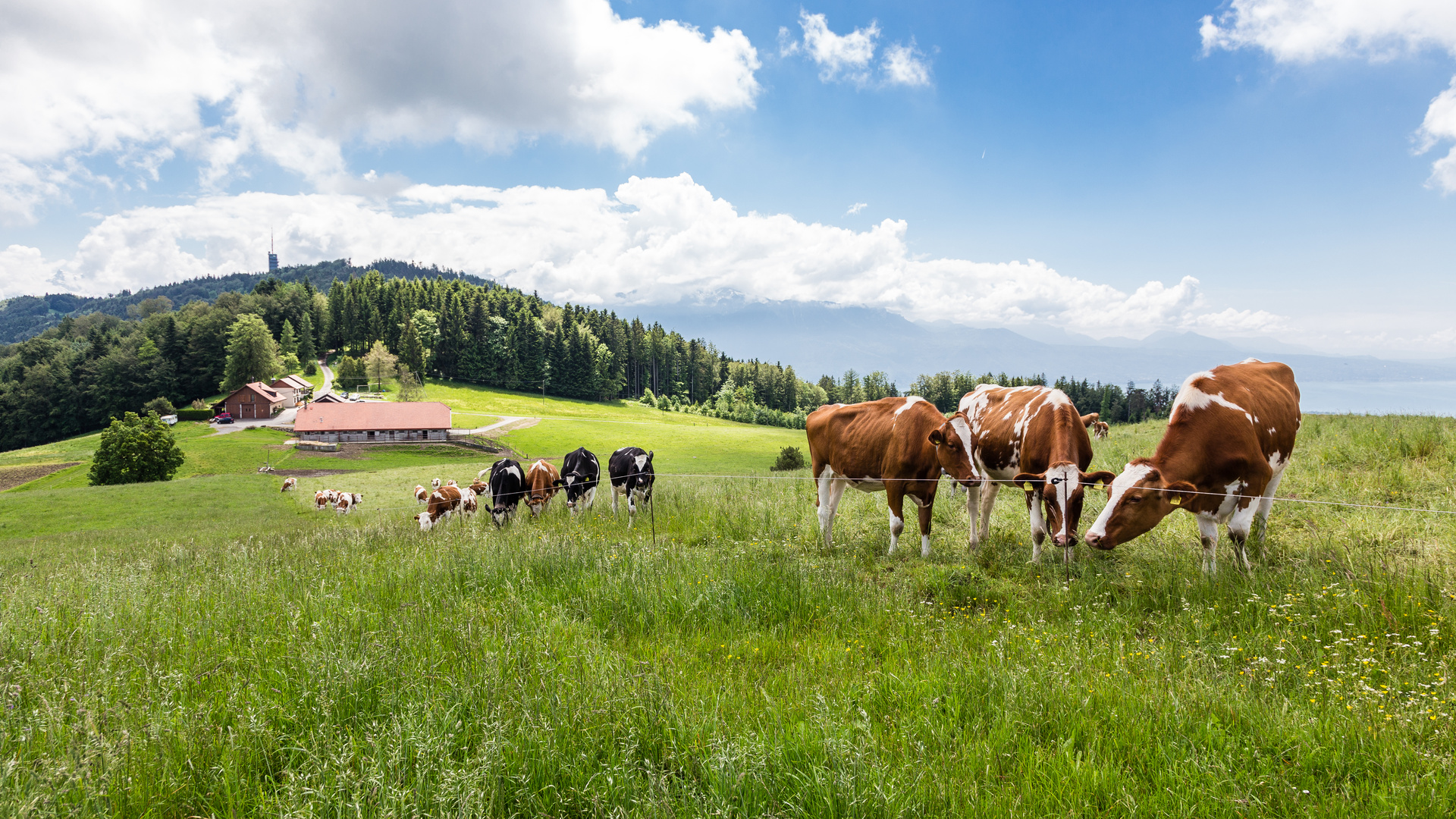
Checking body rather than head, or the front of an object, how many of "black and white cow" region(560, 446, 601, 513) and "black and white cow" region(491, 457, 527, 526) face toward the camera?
2

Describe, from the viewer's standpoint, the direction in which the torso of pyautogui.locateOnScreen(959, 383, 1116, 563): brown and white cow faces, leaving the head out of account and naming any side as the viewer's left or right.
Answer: facing the viewer and to the right of the viewer

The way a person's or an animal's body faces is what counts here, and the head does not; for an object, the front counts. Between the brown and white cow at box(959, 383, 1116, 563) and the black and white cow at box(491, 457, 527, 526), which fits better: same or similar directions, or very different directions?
same or similar directions

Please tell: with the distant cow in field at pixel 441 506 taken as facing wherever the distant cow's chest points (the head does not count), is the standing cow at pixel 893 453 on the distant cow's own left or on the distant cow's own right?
on the distant cow's own left

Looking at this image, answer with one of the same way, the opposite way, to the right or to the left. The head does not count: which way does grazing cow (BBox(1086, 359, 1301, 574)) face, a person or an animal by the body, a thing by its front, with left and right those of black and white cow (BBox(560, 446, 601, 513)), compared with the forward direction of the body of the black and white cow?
to the right

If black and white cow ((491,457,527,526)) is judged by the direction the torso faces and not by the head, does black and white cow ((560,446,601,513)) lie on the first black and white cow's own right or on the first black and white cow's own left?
on the first black and white cow's own left

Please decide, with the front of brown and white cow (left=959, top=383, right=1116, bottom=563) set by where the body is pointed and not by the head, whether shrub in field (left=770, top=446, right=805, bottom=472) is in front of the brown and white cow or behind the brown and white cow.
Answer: behind

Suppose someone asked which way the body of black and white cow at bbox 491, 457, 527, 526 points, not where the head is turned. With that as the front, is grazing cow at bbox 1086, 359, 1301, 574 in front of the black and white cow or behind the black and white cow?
in front

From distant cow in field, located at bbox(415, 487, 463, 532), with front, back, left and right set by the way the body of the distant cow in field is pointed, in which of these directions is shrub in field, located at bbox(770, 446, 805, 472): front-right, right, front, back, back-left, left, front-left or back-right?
back

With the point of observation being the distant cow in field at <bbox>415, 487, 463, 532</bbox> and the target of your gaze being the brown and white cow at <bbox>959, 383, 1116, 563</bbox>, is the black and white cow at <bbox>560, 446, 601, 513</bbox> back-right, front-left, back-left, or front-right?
front-left

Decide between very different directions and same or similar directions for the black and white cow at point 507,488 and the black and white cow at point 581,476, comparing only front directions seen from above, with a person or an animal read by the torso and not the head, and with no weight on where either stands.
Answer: same or similar directions

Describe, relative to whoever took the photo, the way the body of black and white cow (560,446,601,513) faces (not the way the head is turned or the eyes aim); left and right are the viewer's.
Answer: facing the viewer

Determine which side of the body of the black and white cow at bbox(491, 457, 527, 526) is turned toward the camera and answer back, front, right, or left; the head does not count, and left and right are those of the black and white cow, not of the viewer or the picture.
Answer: front

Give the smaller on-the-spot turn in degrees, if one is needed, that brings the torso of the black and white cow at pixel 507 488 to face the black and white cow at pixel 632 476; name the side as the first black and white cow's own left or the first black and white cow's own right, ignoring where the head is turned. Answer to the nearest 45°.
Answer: approximately 45° to the first black and white cow's own left

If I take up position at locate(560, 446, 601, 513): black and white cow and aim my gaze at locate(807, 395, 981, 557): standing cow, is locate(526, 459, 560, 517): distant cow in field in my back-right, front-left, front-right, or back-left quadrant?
back-right
